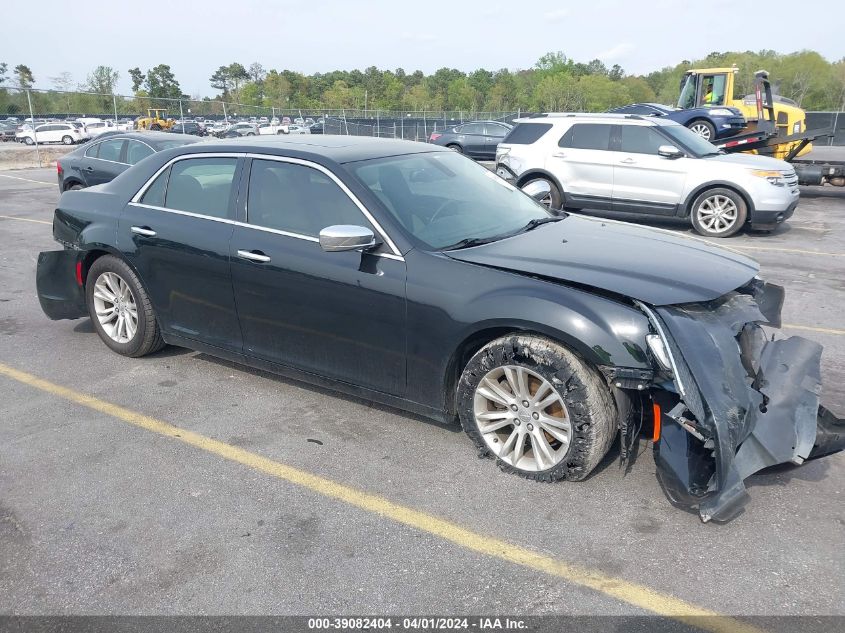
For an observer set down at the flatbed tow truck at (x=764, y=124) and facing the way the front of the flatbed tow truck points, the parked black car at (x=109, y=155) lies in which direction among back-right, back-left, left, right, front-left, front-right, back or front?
front-left

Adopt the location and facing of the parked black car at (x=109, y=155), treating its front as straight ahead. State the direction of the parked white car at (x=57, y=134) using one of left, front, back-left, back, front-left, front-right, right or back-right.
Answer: back-left

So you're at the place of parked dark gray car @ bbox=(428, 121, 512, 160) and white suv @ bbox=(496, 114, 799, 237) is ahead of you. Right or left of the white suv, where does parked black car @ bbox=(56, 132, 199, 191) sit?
right

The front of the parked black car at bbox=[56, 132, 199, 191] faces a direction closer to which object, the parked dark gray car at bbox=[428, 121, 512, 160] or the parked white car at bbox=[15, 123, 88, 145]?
the parked dark gray car

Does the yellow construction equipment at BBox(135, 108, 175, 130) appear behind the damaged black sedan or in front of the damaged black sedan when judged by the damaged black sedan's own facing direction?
behind

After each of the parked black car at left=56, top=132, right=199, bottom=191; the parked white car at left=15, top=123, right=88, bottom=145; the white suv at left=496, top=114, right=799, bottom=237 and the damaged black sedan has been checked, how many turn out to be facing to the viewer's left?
1

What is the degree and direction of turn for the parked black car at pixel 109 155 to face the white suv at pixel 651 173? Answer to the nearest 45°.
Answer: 0° — it already faces it

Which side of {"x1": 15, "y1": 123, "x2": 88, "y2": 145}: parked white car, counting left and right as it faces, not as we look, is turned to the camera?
left
